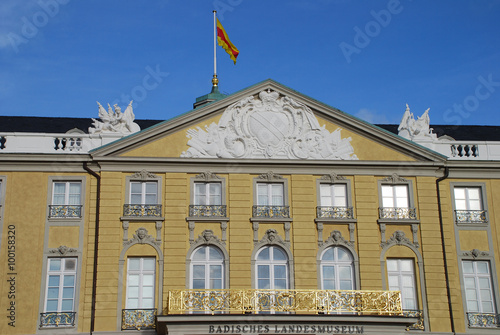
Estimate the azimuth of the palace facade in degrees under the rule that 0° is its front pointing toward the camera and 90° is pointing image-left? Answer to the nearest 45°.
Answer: approximately 0°
